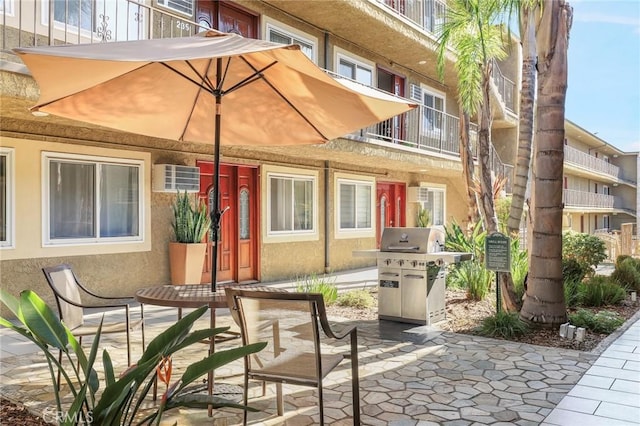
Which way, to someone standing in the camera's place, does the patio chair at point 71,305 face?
facing to the right of the viewer

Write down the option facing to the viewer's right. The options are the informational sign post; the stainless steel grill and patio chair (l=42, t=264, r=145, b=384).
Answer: the patio chair

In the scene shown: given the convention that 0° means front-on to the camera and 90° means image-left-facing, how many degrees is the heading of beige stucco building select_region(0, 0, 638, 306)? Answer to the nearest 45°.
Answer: approximately 315°

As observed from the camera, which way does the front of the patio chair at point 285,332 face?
facing away from the viewer and to the right of the viewer
